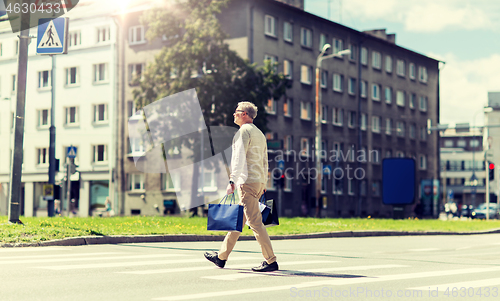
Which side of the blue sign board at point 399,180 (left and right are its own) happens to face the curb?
front

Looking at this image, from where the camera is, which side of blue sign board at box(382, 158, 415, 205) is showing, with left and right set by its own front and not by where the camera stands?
front

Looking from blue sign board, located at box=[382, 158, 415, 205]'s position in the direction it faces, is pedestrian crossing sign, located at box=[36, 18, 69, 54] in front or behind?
in front
